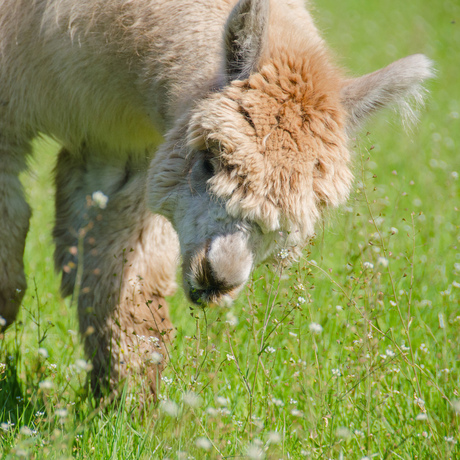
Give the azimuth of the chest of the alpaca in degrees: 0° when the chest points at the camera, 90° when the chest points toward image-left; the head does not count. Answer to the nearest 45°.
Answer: approximately 315°
